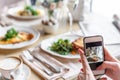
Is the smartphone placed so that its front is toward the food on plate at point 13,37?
no

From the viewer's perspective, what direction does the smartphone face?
toward the camera

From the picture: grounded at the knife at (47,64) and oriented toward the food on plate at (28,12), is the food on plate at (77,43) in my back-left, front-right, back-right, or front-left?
front-right

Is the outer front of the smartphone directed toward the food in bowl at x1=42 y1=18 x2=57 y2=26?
no

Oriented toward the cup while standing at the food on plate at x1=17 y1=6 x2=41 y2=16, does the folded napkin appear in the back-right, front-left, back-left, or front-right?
front-left

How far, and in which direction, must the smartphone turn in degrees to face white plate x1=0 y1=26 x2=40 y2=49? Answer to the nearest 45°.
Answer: approximately 135° to its right

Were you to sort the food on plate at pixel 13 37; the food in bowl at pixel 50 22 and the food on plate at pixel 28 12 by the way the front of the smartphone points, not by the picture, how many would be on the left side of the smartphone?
0

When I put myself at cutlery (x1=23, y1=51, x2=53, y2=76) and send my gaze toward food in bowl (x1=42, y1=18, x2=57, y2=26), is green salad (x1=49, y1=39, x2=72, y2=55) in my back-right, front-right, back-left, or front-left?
front-right
